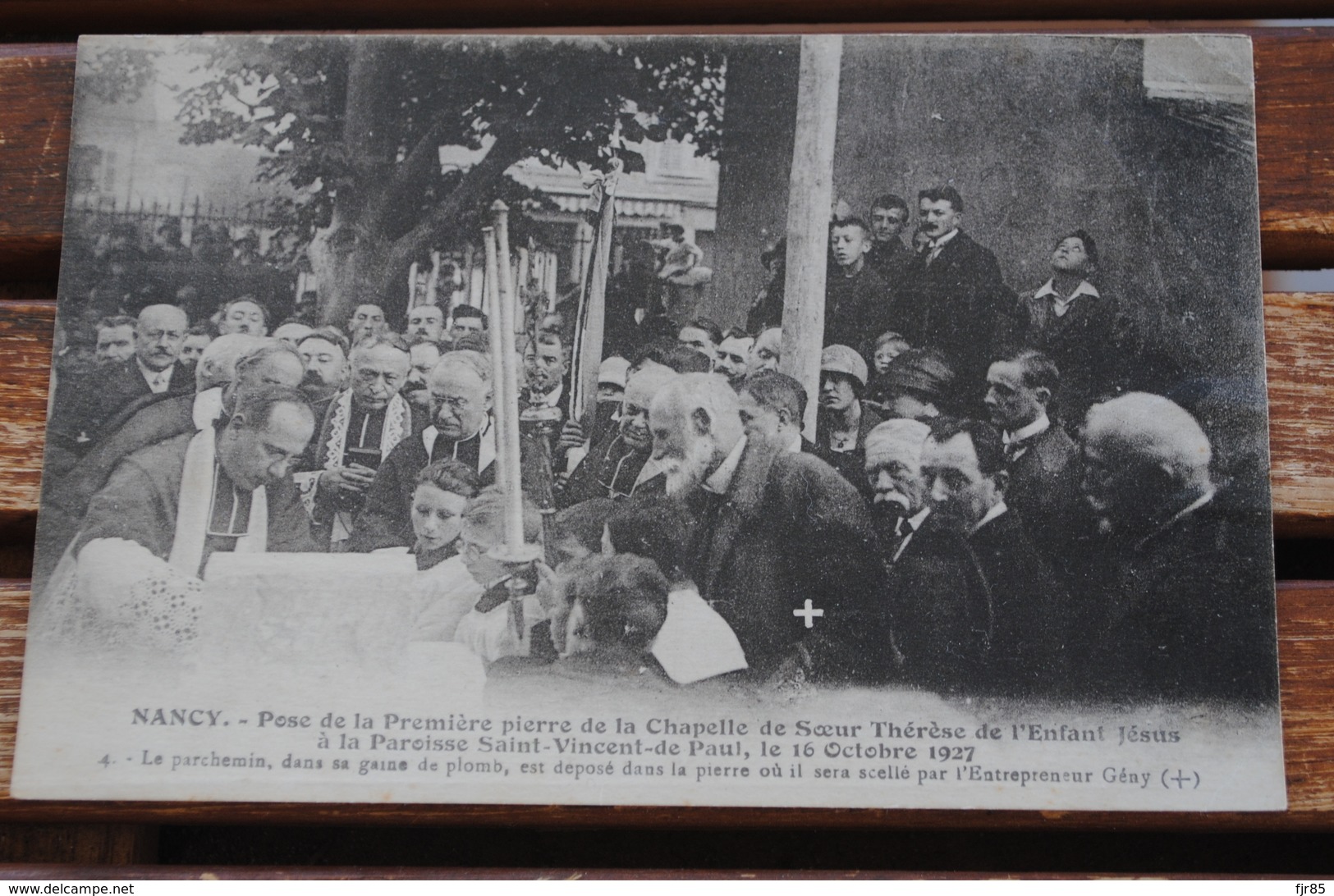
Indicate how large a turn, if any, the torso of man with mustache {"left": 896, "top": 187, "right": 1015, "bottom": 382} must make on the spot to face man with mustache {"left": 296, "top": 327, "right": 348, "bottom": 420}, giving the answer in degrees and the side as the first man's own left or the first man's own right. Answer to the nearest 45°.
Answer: approximately 45° to the first man's own right

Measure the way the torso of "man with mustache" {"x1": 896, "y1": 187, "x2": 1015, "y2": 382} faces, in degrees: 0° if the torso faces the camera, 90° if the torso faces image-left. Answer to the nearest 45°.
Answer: approximately 45°

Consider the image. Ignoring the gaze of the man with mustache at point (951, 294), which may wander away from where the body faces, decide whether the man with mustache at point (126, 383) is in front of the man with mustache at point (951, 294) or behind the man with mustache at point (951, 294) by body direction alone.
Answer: in front
